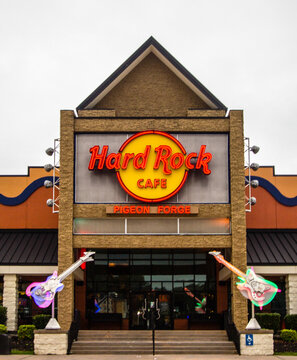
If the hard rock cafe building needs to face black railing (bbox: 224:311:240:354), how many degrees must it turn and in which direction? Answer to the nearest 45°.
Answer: approximately 45° to its left

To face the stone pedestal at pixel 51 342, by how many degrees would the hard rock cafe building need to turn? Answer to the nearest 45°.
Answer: approximately 45° to its right

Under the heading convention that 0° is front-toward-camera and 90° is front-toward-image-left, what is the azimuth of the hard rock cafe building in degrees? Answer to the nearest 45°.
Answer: approximately 0°
